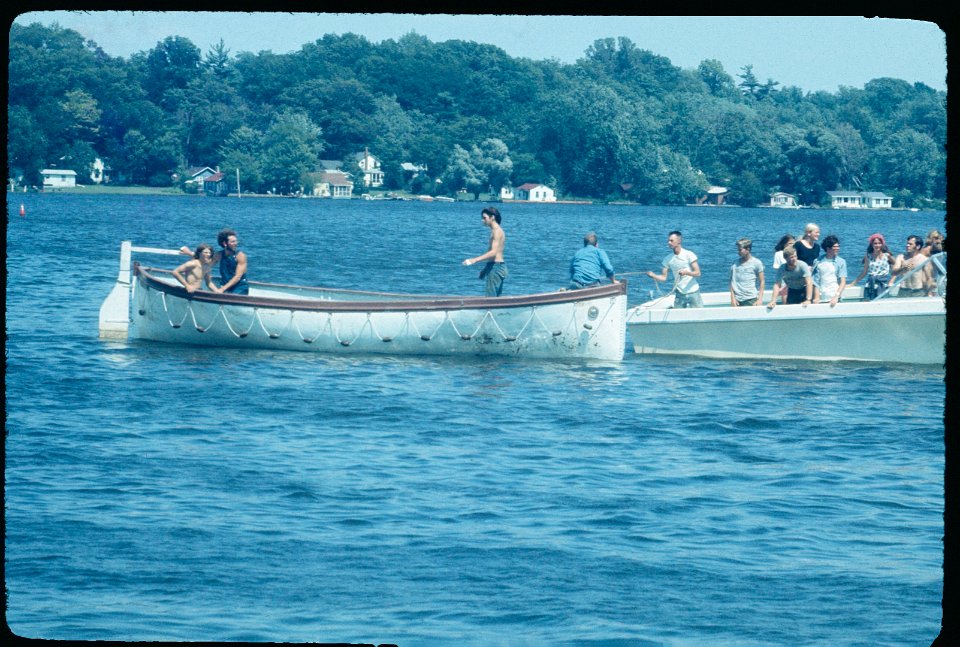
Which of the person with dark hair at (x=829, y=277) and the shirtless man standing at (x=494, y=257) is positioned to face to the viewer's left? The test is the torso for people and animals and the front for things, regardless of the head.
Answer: the shirtless man standing

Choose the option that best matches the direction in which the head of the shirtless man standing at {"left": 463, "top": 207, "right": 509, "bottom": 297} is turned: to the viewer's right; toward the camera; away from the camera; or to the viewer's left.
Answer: to the viewer's left

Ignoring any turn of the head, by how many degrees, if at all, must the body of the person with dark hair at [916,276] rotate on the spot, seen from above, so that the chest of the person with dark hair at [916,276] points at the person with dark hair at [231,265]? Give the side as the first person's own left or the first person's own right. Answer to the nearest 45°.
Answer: approximately 45° to the first person's own right

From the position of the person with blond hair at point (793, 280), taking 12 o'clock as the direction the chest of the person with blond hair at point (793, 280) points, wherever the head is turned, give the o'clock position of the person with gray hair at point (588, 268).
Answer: the person with gray hair at point (588, 268) is roughly at 3 o'clock from the person with blond hair at point (793, 280).

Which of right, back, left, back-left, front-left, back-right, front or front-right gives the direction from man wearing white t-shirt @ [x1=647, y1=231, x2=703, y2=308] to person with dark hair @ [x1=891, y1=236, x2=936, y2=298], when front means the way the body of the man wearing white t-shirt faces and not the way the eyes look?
back-left

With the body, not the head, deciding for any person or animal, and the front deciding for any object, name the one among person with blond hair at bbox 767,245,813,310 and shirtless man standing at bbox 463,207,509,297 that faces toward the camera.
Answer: the person with blond hair

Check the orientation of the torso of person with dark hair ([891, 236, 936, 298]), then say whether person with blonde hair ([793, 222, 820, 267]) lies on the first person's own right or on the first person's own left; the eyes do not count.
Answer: on the first person's own right

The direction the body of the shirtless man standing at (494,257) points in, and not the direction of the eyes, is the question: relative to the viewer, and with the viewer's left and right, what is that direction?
facing to the left of the viewer

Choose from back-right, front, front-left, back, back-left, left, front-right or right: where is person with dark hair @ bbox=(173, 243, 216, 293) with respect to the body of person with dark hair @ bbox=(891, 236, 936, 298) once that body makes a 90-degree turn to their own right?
front-left

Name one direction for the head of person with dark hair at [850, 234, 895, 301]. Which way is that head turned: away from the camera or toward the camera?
toward the camera

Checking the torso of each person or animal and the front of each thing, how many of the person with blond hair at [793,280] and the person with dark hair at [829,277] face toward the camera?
2

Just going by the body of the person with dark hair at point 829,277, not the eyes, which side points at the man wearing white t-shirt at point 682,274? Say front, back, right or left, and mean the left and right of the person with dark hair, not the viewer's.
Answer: right

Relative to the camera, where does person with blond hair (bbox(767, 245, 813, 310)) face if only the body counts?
toward the camera

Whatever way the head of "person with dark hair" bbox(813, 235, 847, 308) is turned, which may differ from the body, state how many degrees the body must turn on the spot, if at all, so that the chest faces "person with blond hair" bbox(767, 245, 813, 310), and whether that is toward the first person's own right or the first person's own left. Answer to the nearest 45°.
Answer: approximately 90° to the first person's own right
